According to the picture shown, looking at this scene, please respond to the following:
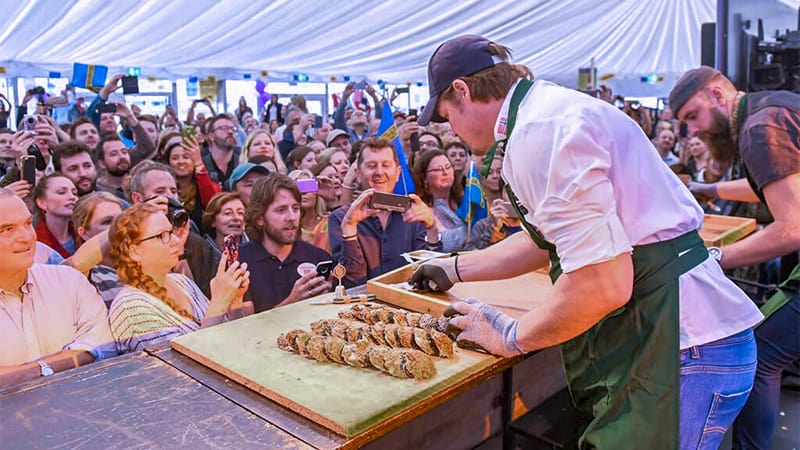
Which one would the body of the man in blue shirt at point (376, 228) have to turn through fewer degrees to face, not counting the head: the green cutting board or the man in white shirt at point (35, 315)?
the green cutting board

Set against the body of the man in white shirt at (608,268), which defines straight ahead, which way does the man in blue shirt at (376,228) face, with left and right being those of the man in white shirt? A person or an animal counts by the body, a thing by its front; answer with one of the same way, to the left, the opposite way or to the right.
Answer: to the left

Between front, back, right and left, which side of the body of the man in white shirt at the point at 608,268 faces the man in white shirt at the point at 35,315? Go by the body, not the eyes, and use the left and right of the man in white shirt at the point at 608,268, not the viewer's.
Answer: front

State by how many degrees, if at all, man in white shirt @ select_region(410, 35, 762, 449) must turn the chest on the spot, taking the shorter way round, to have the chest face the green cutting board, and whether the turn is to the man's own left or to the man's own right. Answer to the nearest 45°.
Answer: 0° — they already face it

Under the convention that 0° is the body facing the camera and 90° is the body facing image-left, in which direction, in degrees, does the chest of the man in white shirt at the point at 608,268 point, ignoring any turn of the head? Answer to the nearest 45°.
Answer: approximately 90°

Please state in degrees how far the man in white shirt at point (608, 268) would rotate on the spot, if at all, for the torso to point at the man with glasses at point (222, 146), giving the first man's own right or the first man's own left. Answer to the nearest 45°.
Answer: approximately 45° to the first man's own right

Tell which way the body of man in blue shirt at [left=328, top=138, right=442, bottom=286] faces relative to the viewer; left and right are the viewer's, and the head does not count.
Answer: facing the viewer

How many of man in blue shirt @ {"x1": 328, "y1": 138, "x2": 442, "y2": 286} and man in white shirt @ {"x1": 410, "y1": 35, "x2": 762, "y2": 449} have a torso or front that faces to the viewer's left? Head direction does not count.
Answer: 1

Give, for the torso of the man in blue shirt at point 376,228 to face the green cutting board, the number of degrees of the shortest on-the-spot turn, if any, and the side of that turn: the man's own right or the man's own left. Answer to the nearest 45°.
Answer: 0° — they already face it

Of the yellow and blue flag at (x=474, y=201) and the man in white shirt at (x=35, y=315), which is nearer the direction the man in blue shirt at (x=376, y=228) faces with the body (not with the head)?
the man in white shirt

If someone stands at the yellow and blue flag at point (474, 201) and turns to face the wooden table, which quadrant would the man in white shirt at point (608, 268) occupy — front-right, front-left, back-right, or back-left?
front-left
